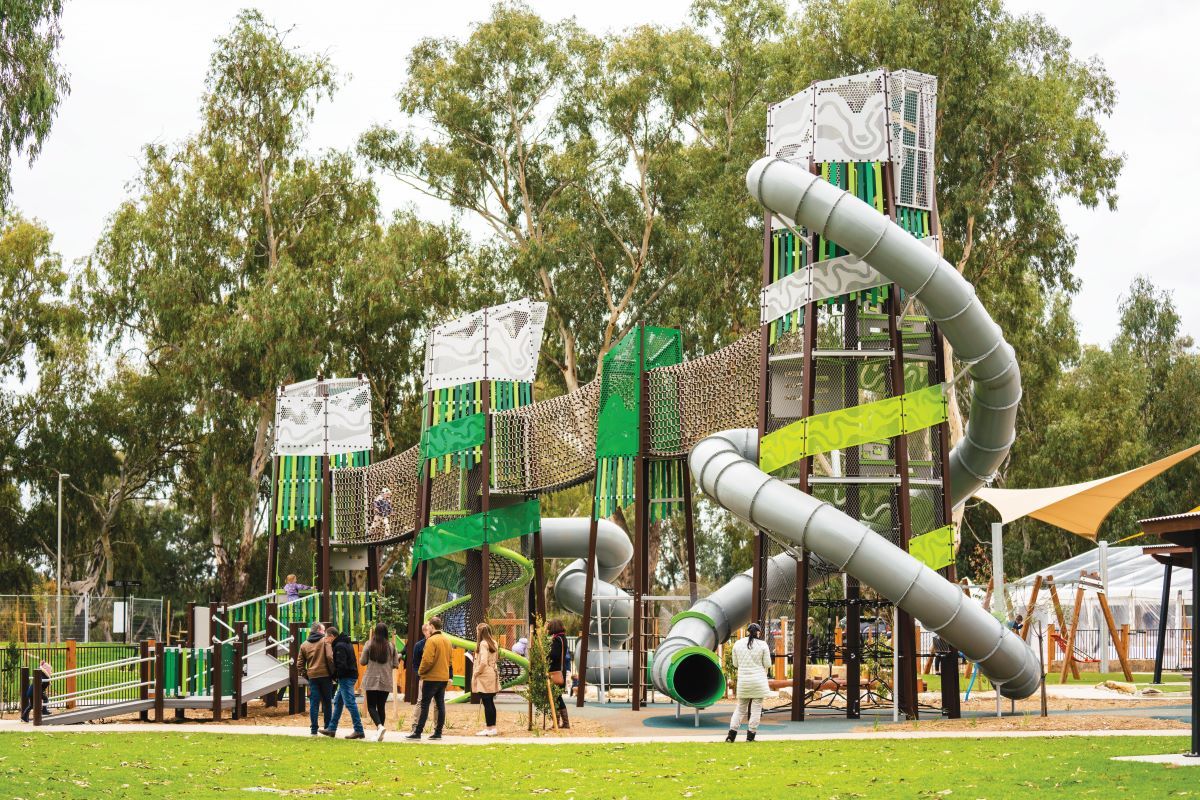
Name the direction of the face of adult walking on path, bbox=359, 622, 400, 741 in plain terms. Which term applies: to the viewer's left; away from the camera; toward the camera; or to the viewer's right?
away from the camera

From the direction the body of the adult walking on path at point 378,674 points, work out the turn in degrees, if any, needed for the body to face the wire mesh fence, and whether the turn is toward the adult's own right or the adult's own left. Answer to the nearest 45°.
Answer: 0° — they already face it

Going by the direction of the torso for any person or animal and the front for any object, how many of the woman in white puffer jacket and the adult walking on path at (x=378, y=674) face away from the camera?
2

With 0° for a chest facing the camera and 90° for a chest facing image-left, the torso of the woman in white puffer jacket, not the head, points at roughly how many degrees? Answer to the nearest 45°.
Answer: approximately 180°

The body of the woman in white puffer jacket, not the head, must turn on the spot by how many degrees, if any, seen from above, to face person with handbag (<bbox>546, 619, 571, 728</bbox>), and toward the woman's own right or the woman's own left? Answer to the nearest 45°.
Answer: approximately 45° to the woman's own left

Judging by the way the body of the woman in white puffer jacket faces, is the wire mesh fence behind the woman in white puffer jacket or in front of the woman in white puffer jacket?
in front

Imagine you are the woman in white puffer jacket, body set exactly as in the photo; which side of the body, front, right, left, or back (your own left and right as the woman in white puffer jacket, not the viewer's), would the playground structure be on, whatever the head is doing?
front

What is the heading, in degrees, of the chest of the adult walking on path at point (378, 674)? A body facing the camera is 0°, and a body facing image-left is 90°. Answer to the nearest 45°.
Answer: approximately 180°

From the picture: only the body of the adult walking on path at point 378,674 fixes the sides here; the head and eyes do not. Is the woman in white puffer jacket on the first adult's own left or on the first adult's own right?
on the first adult's own right
